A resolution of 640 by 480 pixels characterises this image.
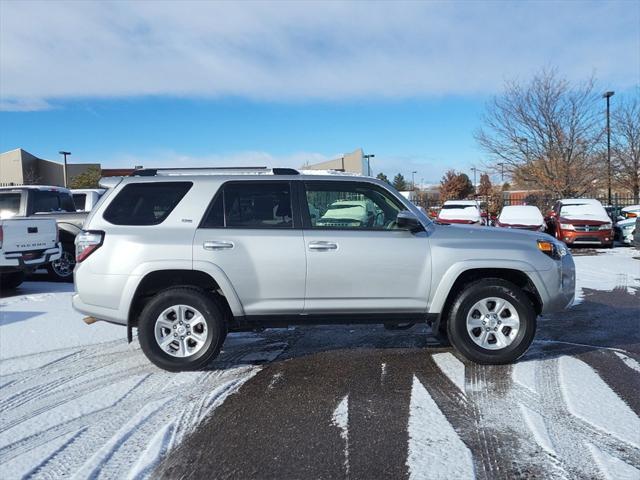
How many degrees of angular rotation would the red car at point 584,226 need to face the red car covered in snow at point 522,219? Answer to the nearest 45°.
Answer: approximately 90° to its right

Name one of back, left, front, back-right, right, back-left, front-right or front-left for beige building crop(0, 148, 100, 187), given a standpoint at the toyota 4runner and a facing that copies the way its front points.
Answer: back-left

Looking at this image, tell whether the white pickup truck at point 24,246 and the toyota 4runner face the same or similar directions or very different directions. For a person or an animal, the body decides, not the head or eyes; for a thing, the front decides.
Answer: very different directions

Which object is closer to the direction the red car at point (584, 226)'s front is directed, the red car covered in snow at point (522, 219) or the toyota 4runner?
the toyota 4runner

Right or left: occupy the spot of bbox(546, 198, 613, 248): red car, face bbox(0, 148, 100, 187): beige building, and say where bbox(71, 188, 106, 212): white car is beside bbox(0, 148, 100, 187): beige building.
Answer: left

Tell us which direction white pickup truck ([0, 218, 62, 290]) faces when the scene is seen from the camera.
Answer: facing away from the viewer and to the left of the viewer

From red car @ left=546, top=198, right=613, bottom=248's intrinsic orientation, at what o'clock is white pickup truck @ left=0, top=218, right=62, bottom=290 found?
The white pickup truck is roughly at 1 o'clock from the red car.

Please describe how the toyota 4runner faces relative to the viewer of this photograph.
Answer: facing to the right of the viewer
